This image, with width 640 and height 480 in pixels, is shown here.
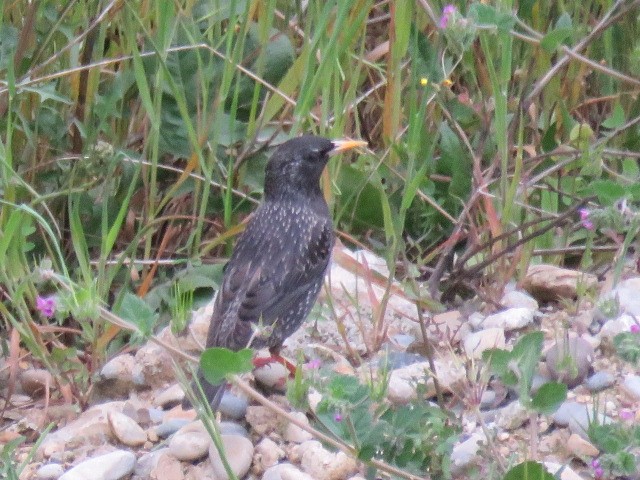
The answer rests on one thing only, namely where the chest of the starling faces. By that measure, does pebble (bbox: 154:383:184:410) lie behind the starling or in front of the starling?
behind

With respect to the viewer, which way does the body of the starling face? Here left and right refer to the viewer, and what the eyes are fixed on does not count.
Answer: facing away from the viewer and to the right of the viewer

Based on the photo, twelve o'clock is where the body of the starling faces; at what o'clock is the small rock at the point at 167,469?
The small rock is roughly at 5 o'clock from the starling.

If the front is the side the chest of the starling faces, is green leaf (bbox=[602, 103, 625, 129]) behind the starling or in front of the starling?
in front

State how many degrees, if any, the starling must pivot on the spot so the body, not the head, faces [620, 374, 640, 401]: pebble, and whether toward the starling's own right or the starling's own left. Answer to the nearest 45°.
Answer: approximately 90° to the starling's own right

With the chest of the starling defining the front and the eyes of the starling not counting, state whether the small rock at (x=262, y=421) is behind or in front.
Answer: behind

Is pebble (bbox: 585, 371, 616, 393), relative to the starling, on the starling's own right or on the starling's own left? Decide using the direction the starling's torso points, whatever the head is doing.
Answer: on the starling's own right

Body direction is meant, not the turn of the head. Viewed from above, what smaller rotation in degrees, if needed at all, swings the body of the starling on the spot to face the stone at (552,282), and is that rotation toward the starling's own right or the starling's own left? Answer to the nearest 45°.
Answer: approximately 45° to the starling's own right

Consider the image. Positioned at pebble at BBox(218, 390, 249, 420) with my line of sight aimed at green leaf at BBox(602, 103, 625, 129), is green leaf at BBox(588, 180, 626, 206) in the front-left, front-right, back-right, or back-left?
front-right

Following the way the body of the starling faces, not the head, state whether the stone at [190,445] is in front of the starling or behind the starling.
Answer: behind

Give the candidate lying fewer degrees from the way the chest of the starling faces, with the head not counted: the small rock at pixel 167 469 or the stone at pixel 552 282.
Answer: the stone
